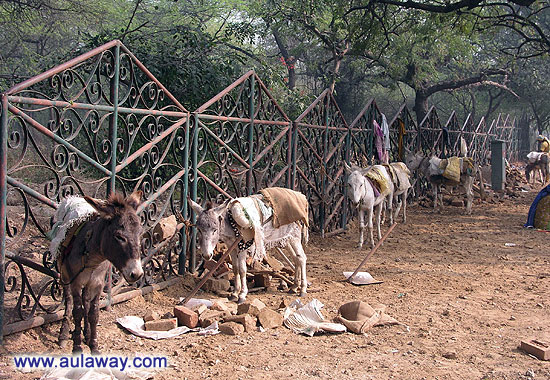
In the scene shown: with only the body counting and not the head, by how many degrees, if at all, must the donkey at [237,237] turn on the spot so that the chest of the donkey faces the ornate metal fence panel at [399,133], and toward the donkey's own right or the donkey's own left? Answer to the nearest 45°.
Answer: approximately 180°

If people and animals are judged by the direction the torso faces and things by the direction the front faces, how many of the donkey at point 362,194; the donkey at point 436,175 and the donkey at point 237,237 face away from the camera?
0

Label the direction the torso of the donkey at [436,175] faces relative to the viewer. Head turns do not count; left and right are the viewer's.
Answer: facing to the left of the viewer

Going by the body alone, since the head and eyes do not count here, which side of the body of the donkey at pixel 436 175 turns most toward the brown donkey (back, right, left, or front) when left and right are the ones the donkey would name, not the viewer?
left

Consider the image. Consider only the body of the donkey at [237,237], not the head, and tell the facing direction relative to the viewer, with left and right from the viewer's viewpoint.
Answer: facing the viewer and to the left of the viewer

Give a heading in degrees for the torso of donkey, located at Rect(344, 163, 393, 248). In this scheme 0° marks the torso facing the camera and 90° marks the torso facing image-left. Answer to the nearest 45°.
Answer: approximately 45°

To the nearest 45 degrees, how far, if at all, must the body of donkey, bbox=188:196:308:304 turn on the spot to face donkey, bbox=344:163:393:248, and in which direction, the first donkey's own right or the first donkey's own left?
approximately 180°

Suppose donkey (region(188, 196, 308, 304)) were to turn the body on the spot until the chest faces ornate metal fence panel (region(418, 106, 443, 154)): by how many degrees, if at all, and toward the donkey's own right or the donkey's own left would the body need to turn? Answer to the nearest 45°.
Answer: approximately 180°

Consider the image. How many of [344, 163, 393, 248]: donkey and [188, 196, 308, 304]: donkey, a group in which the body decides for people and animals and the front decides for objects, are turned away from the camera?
0

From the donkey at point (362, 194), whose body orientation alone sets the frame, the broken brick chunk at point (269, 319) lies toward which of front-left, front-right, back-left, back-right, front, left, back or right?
front-left

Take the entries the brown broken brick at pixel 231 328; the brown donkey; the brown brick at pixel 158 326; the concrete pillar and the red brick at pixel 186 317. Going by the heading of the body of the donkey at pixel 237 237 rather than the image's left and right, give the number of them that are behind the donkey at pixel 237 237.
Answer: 1
